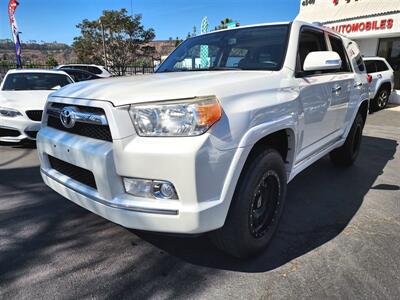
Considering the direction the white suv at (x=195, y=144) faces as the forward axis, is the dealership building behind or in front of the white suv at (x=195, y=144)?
behind

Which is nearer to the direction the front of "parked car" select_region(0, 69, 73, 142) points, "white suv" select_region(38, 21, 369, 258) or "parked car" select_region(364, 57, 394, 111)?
the white suv

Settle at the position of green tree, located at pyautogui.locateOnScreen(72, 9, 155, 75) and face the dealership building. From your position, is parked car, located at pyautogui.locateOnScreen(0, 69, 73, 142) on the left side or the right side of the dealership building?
right

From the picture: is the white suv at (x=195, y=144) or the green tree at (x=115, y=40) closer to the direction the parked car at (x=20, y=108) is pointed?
the white suv

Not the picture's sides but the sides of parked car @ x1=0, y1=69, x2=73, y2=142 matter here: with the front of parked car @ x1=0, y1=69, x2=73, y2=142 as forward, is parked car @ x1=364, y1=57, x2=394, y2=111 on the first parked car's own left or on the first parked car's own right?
on the first parked car's own left

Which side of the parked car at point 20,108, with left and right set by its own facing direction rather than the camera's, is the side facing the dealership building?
left

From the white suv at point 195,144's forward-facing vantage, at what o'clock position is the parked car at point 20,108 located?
The parked car is roughly at 3 o'clock from the white suv.

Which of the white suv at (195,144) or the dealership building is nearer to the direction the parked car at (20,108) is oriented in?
the white suv

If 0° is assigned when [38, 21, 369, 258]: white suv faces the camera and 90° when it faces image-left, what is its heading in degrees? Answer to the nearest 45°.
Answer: approximately 45°

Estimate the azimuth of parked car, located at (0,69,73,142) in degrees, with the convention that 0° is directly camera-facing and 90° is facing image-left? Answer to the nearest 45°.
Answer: approximately 0°
